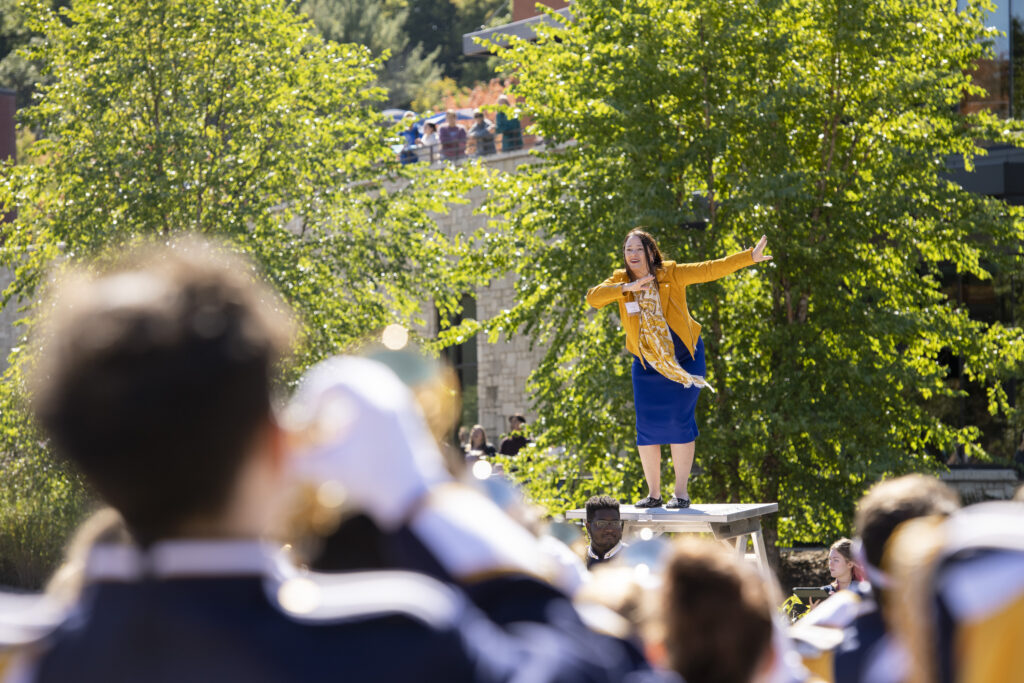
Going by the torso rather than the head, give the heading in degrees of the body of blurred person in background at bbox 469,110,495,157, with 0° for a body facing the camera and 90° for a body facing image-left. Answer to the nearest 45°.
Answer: approximately 0°

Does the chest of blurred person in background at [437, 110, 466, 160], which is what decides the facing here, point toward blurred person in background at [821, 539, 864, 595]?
yes

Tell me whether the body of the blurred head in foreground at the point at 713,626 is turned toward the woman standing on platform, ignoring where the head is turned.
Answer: yes

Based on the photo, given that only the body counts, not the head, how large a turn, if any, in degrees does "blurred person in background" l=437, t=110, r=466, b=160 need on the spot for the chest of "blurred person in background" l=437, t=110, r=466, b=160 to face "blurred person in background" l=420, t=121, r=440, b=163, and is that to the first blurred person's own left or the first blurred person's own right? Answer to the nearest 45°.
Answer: approximately 135° to the first blurred person's own right

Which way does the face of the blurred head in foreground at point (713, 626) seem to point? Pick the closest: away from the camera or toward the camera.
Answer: away from the camera

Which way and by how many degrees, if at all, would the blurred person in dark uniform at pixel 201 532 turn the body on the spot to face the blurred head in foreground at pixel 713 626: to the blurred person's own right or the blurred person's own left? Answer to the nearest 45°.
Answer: approximately 45° to the blurred person's own right

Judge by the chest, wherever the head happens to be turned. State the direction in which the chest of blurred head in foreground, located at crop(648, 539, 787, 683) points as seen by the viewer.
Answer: away from the camera

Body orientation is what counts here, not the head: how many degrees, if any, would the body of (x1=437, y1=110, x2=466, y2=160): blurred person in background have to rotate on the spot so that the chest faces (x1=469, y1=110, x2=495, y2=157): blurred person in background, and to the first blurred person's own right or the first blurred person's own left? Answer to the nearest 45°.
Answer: approximately 45° to the first blurred person's own left
